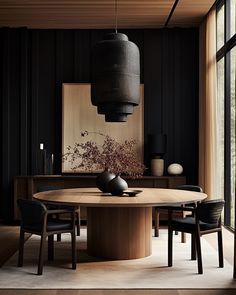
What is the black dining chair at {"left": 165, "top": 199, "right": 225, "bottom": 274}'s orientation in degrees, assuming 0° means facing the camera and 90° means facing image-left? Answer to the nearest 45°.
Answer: approximately 135°

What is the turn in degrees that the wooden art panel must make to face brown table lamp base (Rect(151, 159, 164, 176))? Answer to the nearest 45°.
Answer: approximately 90° to its left

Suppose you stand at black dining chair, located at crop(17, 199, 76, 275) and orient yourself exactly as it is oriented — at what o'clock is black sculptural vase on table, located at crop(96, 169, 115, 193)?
The black sculptural vase on table is roughly at 12 o'clock from the black dining chair.

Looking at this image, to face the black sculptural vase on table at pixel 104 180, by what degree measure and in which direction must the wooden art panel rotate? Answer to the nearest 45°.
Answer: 0° — it already faces it

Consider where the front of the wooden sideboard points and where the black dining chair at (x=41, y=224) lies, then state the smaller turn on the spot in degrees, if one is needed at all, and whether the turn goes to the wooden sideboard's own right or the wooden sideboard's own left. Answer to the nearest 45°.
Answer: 0° — it already faces it

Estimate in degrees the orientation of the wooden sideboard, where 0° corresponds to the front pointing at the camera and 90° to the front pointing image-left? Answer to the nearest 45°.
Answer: approximately 0°

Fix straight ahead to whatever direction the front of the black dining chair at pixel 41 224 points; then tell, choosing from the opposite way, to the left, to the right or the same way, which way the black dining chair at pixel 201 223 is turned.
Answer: to the left

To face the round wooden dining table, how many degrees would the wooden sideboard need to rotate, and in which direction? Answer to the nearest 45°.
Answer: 0° — it already faces it

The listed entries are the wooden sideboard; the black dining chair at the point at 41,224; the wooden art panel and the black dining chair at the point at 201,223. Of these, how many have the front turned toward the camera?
2

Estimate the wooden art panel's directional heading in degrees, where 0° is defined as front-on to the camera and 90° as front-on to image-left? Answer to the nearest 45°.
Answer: approximately 0°

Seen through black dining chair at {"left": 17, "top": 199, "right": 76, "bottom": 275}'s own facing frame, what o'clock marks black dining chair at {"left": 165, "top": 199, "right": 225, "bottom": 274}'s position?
black dining chair at {"left": 165, "top": 199, "right": 225, "bottom": 274} is roughly at 2 o'clock from black dining chair at {"left": 17, "top": 199, "right": 76, "bottom": 275}.

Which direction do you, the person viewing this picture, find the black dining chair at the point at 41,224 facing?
facing away from the viewer and to the right of the viewer
